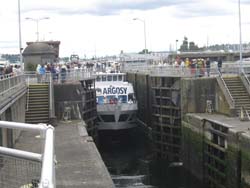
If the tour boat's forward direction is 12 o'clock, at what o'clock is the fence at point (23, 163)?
The fence is roughly at 12 o'clock from the tour boat.

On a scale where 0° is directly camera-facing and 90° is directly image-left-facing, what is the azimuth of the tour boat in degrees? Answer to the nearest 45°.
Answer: approximately 0°
